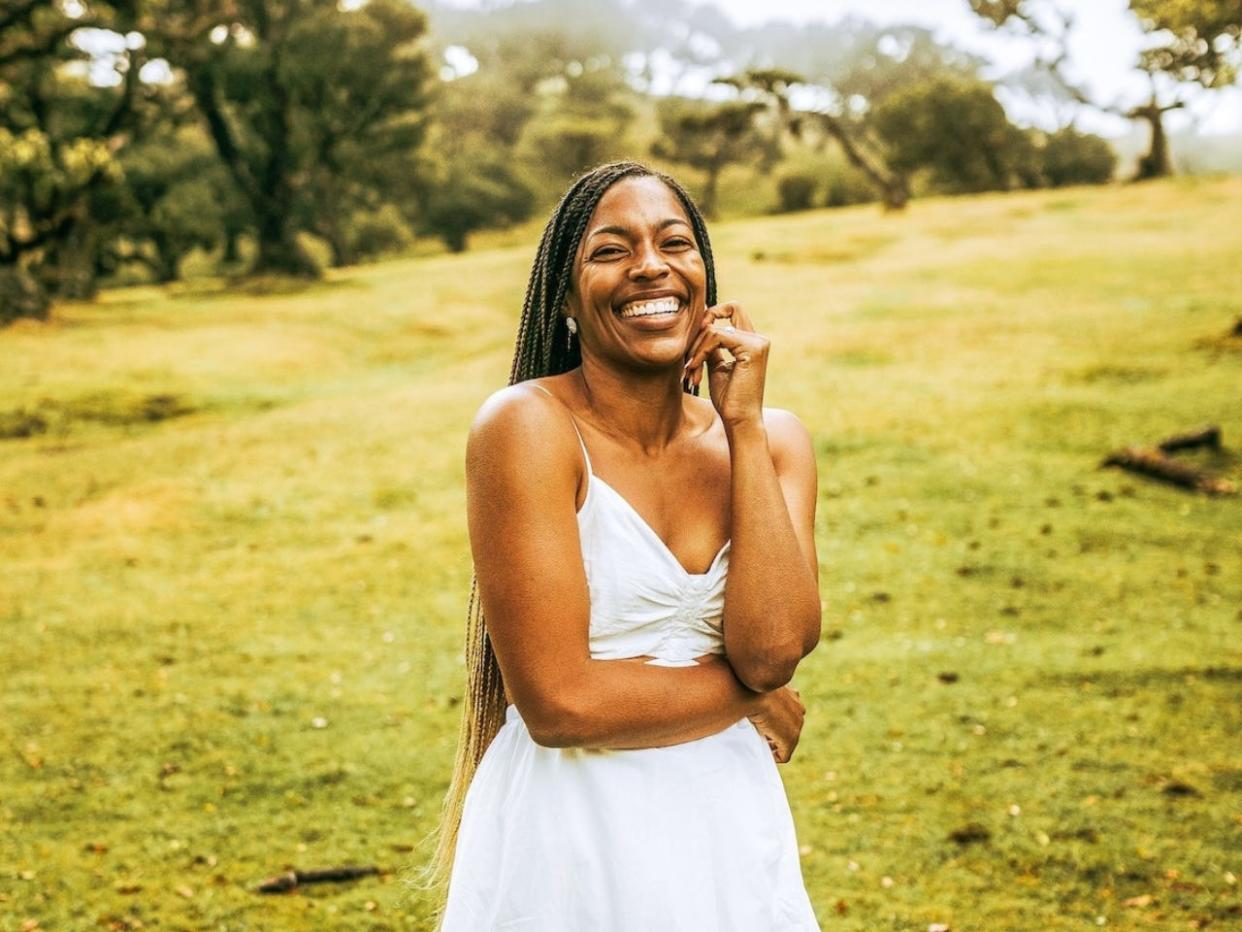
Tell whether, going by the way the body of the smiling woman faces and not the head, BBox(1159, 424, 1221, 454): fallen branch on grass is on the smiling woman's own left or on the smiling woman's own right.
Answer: on the smiling woman's own left

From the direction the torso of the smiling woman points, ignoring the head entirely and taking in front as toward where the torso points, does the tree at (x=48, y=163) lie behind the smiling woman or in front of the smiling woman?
behind

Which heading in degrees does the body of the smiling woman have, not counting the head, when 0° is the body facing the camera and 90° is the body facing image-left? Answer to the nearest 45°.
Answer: approximately 315°

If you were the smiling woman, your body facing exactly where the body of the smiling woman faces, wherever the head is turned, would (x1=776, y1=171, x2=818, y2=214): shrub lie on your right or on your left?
on your left

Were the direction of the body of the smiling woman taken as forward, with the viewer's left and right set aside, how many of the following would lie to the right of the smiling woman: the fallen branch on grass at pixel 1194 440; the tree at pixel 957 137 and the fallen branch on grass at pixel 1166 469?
0

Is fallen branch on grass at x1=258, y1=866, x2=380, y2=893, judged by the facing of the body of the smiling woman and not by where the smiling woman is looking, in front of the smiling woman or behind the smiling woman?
behind

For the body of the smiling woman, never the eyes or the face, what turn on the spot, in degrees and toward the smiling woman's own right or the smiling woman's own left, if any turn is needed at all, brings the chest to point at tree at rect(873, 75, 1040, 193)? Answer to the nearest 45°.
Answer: approximately 135° to the smiling woman's own left

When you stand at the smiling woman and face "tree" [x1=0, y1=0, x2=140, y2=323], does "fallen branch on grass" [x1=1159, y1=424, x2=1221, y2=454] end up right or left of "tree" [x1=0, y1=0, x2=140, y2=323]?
right

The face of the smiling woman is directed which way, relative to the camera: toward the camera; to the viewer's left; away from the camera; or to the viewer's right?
toward the camera
